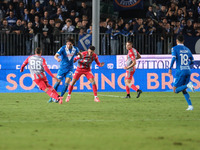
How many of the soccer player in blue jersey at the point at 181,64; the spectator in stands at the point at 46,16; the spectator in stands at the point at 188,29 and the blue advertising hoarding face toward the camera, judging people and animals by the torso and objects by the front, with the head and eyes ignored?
3

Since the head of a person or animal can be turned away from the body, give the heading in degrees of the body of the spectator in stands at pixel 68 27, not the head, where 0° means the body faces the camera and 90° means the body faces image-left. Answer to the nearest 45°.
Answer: approximately 0°
